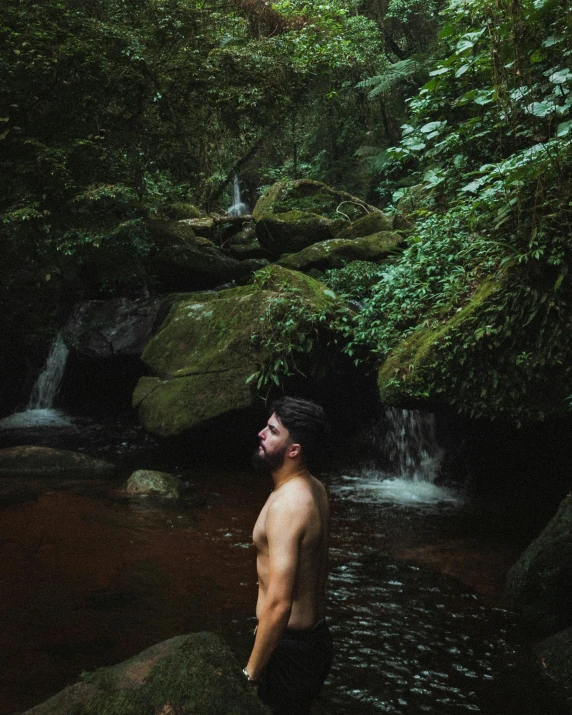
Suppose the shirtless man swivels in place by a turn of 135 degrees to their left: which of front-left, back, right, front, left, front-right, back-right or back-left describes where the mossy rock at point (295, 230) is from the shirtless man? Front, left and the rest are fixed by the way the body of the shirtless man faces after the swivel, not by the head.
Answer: back-left

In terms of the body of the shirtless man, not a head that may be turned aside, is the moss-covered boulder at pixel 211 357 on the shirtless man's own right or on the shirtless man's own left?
on the shirtless man's own right

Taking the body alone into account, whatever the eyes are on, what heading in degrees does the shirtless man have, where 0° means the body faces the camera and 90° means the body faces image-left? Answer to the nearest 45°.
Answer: approximately 90°

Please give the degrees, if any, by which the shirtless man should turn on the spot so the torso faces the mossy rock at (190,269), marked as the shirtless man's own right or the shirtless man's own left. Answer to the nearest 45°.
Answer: approximately 90° to the shirtless man's own right

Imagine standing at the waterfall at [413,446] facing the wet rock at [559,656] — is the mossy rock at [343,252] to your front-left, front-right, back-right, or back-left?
back-right

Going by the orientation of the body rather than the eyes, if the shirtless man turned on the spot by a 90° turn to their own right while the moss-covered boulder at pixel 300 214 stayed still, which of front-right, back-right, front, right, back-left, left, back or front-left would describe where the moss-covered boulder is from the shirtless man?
front

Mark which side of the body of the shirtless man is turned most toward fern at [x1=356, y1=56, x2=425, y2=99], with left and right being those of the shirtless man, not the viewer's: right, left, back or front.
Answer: right

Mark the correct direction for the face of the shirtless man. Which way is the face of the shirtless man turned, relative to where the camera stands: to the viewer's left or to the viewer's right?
to the viewer's left

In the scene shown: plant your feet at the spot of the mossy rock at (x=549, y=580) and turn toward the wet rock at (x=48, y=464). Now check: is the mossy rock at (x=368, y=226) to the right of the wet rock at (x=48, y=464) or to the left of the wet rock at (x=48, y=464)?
right

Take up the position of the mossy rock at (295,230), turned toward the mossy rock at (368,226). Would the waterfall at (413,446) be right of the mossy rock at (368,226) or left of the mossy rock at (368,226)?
right

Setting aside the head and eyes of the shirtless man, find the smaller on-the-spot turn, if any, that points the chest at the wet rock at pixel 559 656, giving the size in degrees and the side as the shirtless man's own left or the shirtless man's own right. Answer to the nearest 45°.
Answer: approximately 135° to the shirtless man's own right

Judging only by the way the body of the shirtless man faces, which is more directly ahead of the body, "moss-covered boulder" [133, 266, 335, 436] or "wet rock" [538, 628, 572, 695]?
the moss-covered boulder
